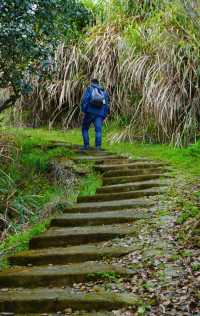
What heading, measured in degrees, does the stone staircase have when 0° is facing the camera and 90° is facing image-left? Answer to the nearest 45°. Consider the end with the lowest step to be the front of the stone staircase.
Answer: approximately 0°

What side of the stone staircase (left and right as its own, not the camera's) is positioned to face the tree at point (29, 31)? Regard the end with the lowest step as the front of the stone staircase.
back

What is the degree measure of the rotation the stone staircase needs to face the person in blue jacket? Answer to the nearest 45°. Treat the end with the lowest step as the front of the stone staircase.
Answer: approximately 180°
